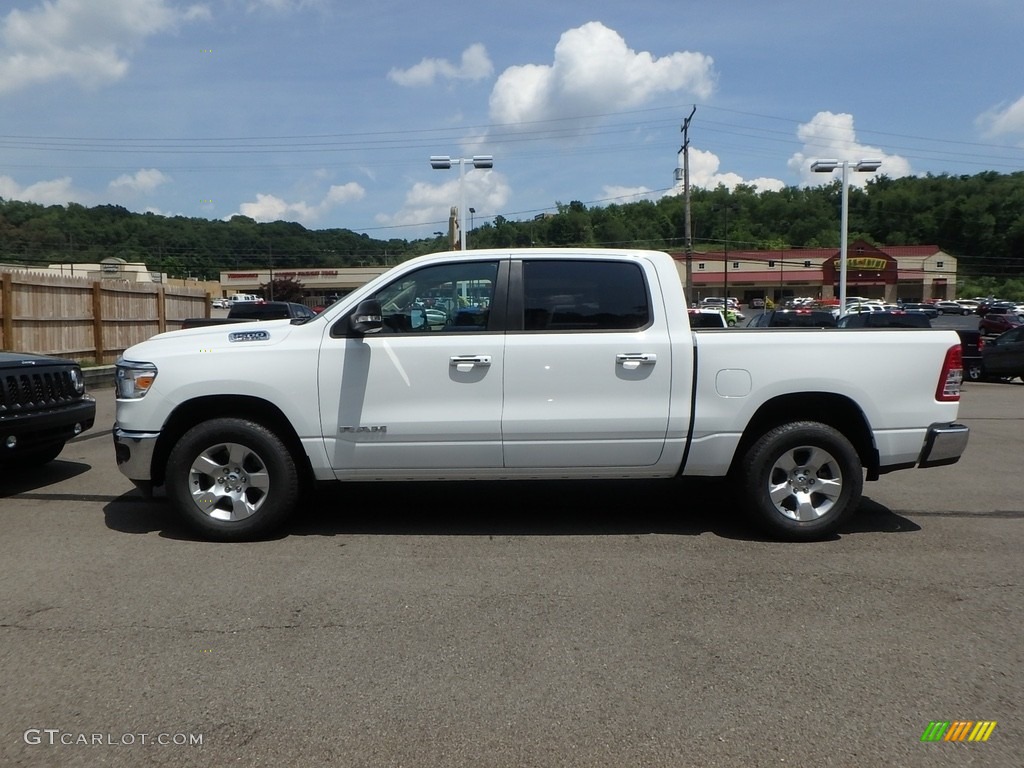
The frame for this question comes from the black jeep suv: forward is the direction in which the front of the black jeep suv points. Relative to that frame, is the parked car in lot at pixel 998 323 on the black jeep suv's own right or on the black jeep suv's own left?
on the black jeep suv's own left

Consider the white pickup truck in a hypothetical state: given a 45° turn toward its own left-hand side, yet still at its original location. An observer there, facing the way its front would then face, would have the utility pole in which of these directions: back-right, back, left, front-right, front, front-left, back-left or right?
back-right

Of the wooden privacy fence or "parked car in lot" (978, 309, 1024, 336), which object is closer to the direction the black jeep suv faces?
the parked car in lot

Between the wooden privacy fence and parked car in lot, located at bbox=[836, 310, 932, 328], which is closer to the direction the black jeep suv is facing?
the parked car in lot

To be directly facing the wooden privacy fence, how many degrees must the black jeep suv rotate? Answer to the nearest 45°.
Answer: approximately 135° to its left

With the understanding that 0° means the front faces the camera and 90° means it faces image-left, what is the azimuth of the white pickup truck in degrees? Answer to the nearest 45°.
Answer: approximately 90°

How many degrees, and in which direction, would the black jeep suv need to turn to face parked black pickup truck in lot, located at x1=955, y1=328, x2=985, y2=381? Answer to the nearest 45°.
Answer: approximately 45° to its left

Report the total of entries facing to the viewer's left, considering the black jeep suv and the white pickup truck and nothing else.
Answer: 1

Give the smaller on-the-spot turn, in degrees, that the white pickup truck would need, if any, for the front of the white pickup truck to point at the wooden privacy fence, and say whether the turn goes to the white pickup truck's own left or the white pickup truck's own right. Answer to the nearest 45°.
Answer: approximately 45° to the white pickup truck's own right

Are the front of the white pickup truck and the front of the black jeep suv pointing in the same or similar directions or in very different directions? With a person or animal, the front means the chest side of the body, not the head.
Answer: very different directions

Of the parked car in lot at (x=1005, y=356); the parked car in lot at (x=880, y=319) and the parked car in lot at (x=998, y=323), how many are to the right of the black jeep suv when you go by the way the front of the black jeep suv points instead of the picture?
0

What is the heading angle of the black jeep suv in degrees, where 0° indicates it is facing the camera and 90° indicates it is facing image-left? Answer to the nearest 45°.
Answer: approximately 315°

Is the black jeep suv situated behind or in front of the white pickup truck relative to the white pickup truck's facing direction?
in front

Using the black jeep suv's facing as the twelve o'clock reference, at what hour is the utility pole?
The utility pole is roughly at 9 o'clock from the black jeep suv.
